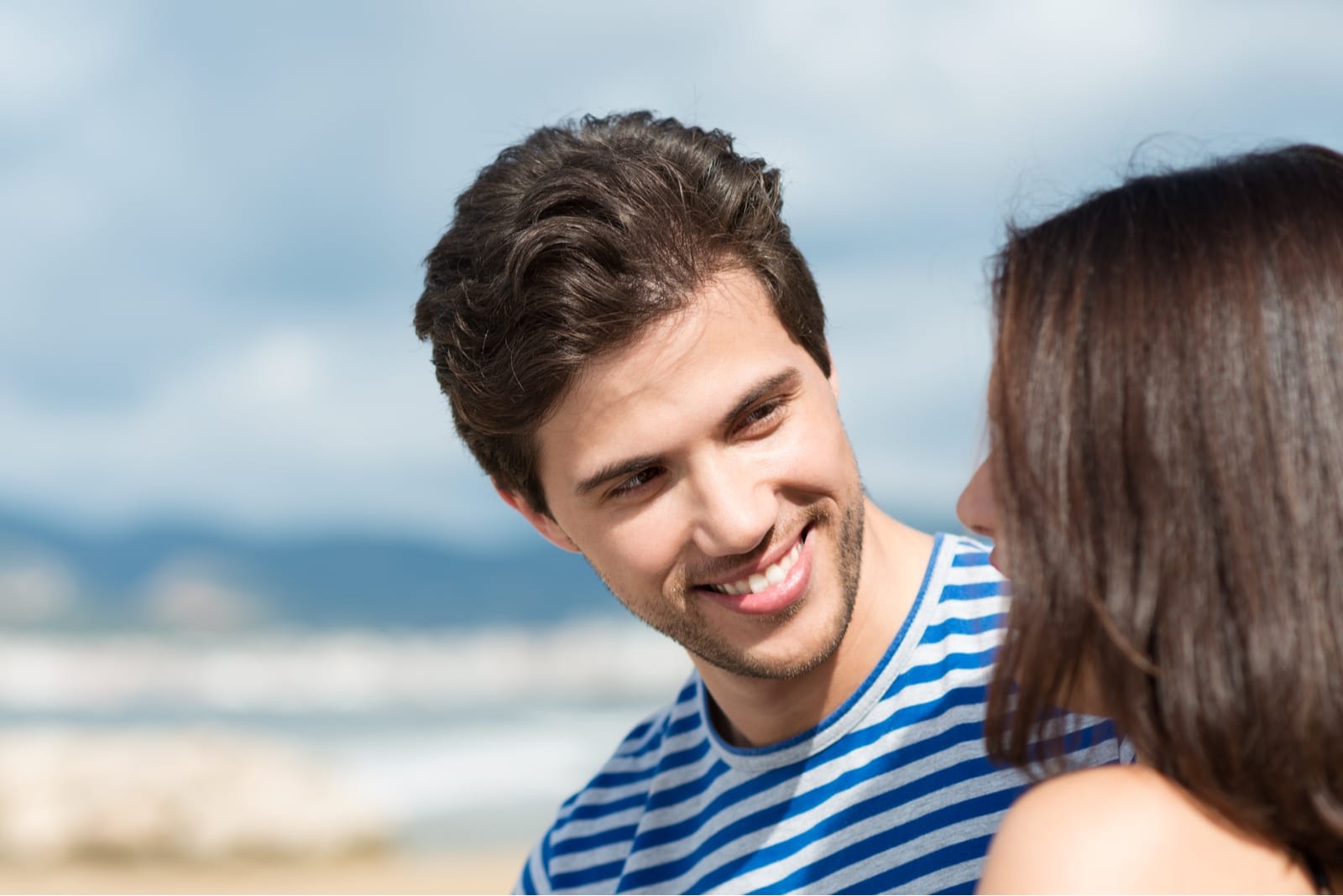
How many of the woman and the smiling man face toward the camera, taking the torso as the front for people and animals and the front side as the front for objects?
1

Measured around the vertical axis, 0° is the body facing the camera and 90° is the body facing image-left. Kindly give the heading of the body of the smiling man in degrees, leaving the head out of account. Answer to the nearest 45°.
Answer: approximately 0°

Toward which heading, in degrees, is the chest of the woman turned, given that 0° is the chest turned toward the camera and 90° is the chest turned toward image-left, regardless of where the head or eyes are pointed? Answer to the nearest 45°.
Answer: approximately 135°

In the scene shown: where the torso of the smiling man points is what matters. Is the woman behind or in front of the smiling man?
in front

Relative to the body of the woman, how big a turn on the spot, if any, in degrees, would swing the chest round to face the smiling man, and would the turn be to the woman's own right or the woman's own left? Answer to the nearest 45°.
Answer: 0° — they already face them

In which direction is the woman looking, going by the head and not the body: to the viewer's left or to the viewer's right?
to the viewer's left
